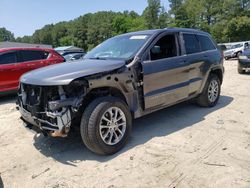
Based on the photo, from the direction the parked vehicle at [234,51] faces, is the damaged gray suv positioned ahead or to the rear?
ahead

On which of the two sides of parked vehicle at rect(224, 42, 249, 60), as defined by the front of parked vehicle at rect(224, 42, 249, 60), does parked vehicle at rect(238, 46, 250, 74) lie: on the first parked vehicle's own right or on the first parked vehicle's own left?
on the first parked vehicle's own left

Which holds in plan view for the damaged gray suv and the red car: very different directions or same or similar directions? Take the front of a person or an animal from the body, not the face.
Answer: same or similar directions

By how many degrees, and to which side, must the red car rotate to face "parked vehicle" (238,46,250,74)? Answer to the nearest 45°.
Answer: approximately 180°

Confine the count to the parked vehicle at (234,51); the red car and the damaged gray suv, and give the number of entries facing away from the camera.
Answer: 0

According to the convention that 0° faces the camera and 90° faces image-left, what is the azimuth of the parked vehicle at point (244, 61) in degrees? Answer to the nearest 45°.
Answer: approximately 45°

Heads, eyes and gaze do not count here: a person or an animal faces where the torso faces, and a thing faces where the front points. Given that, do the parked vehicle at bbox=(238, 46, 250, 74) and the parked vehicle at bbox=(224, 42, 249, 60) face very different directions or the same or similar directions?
same or similar directions

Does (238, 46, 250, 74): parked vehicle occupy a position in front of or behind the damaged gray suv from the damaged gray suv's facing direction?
behind

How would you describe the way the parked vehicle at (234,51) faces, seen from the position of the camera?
facing the viewer and to the left of the viewer

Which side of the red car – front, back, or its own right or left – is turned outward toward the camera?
left

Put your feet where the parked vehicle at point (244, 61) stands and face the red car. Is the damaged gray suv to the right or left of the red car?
left

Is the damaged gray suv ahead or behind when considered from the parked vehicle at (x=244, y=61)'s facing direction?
ahead

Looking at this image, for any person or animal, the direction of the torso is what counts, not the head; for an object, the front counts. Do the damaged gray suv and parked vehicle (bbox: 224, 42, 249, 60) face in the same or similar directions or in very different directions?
same or similar directions
